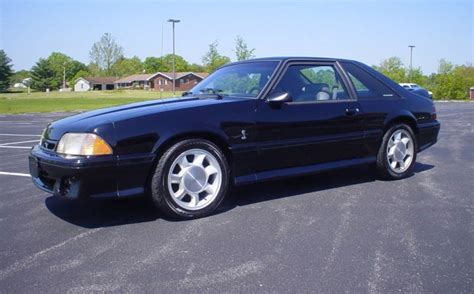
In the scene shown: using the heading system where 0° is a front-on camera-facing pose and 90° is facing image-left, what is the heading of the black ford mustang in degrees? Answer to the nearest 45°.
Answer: approximately 45°
